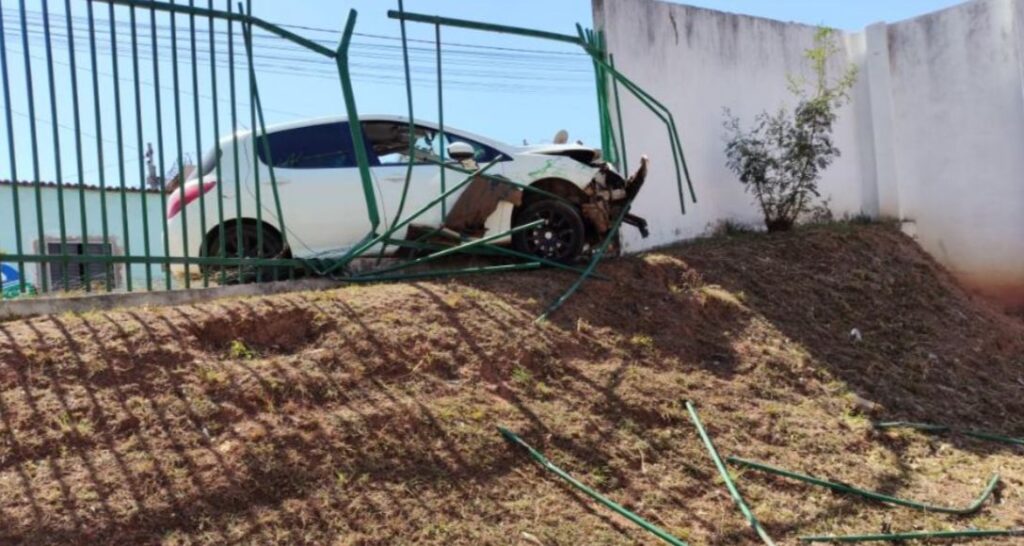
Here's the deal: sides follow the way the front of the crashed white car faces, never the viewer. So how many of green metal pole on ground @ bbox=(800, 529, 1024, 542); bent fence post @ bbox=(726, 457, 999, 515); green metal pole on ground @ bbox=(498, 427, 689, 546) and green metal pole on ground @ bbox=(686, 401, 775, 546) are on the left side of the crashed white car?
0

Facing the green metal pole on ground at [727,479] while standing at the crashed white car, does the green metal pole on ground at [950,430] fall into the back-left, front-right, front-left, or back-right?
front-left

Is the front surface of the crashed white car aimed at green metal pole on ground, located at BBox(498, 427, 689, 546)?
no

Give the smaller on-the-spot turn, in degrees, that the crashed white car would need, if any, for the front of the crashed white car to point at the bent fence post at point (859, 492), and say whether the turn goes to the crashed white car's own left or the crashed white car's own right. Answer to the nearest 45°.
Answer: approximately 45° to the crashed white car's own right

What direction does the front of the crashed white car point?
to the viewer's right

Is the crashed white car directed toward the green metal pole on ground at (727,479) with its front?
no

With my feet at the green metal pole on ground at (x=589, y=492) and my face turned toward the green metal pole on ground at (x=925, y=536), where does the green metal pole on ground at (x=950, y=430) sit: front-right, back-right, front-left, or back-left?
front-left

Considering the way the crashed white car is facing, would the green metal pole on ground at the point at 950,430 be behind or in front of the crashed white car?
in front

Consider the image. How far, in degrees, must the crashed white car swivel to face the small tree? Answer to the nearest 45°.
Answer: approximately 45° to its left

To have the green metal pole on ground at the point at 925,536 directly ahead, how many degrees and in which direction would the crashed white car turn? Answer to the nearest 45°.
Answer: approximately 45° to its right
